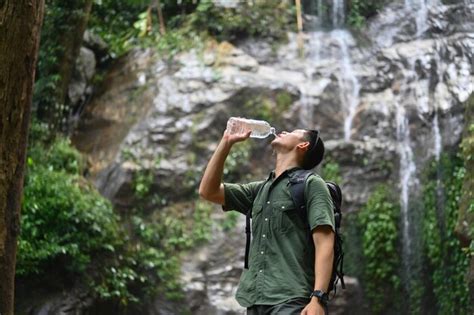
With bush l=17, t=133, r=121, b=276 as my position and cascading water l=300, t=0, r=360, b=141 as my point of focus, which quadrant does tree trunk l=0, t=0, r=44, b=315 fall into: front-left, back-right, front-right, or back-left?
back-right

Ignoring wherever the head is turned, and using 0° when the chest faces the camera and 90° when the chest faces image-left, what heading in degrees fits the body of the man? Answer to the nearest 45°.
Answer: approximately 45°

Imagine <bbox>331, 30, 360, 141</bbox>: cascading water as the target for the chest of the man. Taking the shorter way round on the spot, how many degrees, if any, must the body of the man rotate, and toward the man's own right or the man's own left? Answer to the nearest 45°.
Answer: approximately 135° to the man's own right

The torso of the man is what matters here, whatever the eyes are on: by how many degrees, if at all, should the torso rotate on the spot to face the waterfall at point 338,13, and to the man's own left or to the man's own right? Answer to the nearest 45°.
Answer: approximately 135° to the man's own right

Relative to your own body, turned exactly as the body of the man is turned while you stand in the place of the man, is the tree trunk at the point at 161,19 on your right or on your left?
on your right

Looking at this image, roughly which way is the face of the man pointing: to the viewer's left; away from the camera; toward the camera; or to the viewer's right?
to the viewer's left

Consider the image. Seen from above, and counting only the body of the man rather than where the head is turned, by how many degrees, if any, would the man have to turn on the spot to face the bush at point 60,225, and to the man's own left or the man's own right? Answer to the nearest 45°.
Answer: approximately 90° to the man's own right
